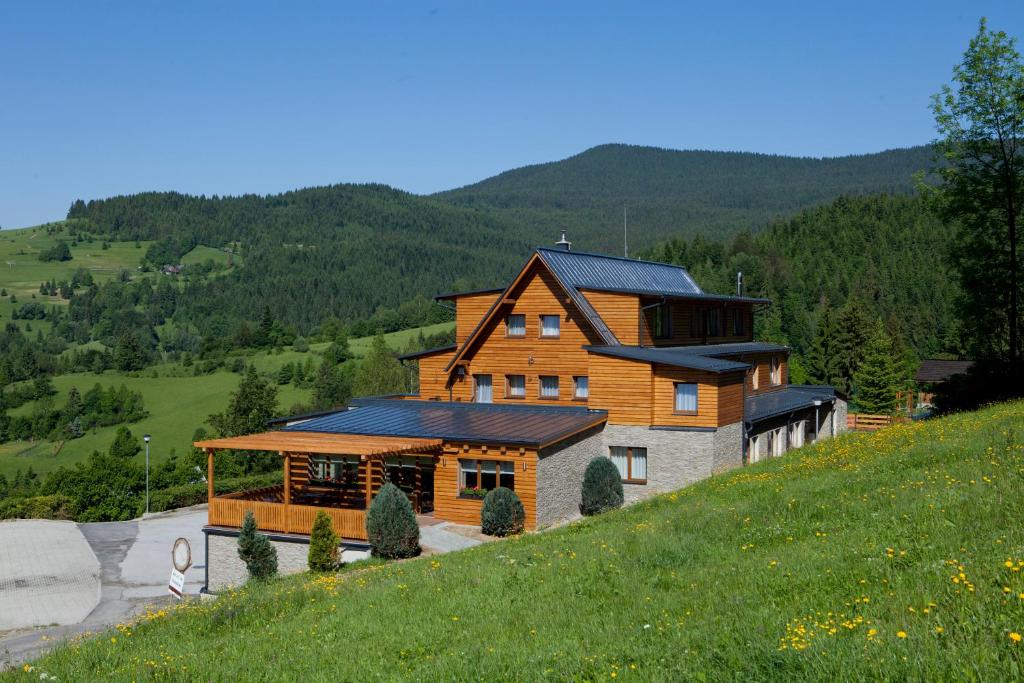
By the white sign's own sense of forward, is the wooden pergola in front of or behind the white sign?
behind

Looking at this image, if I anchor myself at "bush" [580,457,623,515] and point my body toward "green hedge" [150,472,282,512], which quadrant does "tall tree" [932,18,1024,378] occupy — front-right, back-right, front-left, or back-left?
back-right

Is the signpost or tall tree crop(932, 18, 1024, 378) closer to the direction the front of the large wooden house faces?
the signpost

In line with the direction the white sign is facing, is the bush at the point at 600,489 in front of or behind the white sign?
behind

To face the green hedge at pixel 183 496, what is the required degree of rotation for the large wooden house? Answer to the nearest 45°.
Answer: approximately 90° to its right

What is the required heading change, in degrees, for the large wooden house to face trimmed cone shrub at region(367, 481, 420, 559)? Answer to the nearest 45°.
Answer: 0° — it already faces it

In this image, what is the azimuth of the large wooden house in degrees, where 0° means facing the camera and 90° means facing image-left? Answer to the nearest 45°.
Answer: approximately 45°

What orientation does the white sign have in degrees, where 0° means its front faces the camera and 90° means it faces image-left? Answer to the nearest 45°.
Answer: approximately 45°

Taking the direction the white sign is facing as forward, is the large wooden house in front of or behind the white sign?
behind

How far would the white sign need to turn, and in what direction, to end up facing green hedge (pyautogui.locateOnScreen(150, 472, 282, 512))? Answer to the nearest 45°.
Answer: approximately 135° to its right

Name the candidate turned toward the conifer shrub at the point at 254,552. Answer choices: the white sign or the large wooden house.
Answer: the large wooden house

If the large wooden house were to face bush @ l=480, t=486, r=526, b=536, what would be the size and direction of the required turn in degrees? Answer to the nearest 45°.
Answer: approximately 45° to its left

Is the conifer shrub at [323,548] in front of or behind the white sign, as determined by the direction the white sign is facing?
behind
